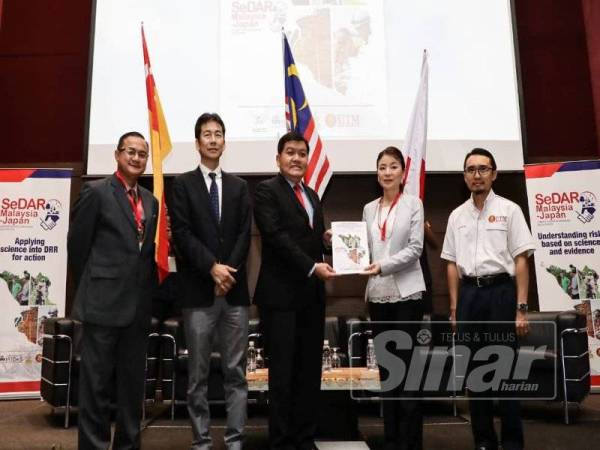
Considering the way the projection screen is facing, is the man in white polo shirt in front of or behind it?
in front

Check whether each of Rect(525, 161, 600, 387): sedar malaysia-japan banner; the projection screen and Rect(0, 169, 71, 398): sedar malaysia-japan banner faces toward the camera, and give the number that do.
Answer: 3

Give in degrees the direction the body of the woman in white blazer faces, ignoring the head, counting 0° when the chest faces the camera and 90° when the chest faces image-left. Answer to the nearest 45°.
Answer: approximately 45°

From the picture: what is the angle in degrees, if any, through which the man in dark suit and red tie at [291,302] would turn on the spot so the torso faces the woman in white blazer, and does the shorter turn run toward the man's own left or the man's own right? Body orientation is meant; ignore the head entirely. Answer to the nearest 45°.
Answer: approximately 45° to the man's own left

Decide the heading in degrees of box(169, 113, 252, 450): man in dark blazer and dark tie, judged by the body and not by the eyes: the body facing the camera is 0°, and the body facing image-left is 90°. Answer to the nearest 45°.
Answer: approximately 0°

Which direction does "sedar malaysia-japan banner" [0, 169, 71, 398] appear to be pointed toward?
toward the camera

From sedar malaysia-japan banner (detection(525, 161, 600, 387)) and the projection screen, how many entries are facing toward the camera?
2

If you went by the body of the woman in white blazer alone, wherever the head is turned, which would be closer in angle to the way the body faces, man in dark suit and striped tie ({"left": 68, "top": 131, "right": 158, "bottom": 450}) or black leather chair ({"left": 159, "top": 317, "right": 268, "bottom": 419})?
the man in dark suit and striped tie
